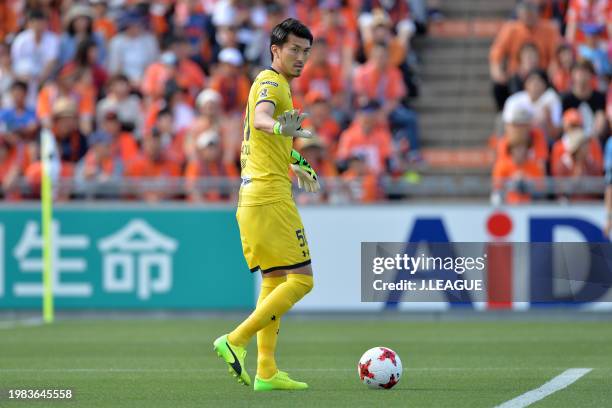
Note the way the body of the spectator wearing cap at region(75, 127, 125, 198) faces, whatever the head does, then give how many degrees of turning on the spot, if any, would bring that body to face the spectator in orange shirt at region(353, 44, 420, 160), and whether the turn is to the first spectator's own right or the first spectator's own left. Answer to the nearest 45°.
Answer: approximately 90° to the first spectator's own left

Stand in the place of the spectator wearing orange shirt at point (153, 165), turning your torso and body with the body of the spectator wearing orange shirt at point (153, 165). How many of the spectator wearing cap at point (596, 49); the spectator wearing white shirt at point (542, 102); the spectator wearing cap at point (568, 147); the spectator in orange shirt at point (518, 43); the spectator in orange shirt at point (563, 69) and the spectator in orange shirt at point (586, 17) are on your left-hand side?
6

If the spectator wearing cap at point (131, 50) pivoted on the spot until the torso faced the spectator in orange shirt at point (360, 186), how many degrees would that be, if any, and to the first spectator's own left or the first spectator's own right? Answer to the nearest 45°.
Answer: approximately 45° to the first spectator's own left

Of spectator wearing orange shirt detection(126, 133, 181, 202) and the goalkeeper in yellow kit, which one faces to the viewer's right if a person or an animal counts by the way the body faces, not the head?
the goalkeeper in yellow kit

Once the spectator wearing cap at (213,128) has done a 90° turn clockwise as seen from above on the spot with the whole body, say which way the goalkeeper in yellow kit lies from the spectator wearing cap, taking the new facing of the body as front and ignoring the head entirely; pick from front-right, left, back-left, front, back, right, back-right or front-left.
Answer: left

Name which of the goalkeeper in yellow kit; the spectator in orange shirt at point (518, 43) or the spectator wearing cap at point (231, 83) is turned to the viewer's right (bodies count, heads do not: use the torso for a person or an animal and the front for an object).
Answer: the goalkeeper in yellow kit

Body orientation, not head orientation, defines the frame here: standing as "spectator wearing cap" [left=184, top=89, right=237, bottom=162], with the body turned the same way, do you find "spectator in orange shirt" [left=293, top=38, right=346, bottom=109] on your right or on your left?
on your left

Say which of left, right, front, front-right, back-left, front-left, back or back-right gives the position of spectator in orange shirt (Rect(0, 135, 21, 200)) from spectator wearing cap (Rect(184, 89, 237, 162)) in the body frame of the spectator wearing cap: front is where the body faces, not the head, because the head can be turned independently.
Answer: right
